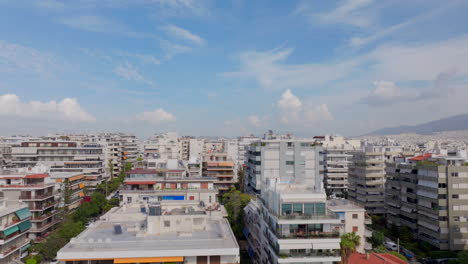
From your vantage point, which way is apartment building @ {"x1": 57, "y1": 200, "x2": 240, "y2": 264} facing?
toward the camera

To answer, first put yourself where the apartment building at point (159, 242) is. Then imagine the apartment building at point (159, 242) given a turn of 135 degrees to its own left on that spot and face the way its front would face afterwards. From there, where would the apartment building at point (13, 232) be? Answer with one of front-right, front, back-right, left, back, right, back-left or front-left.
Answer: left
